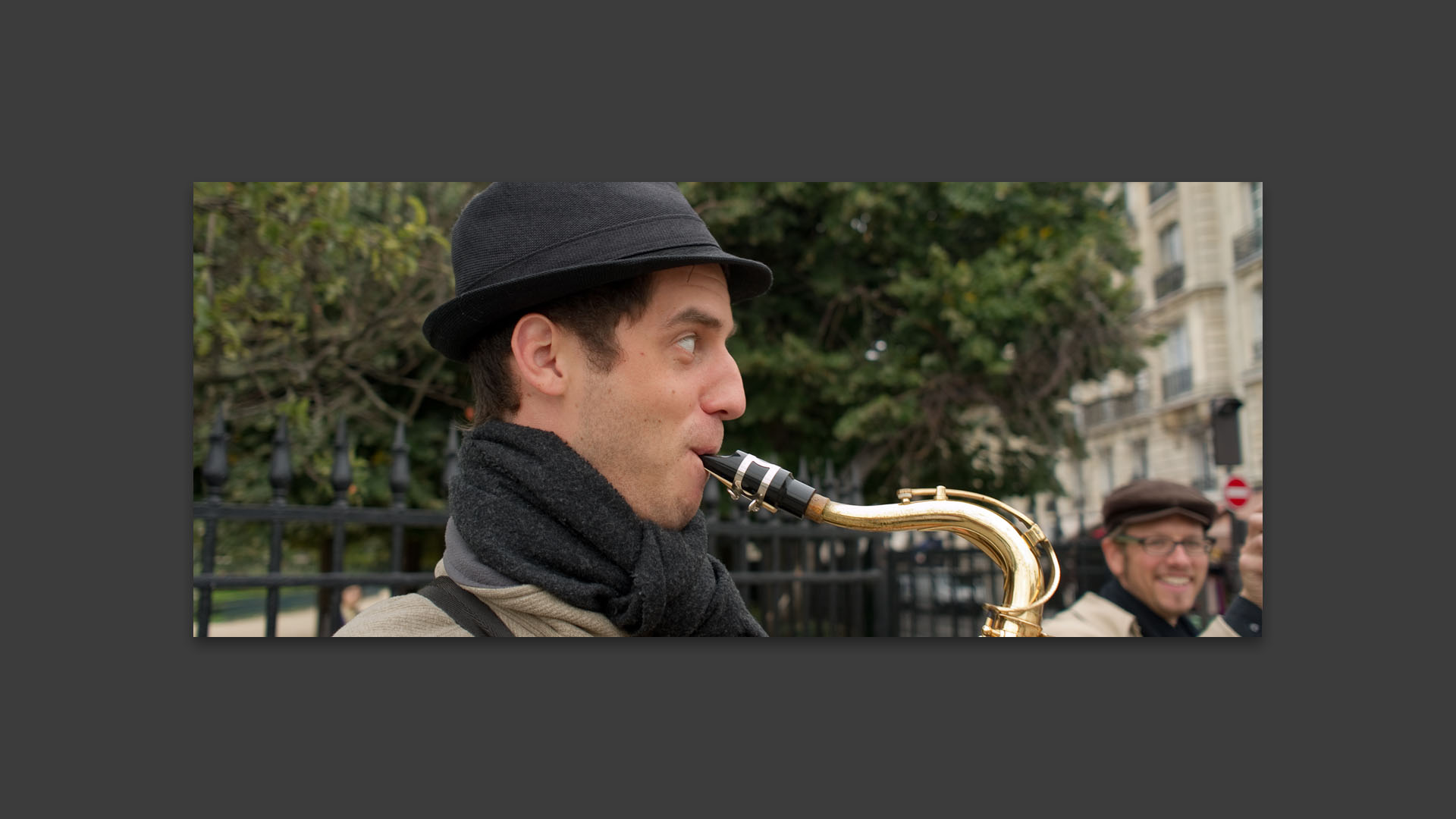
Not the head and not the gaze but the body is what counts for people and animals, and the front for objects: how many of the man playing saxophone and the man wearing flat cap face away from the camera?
0

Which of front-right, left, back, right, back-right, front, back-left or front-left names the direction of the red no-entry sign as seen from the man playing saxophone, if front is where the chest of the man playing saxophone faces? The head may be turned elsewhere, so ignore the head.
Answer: front-left

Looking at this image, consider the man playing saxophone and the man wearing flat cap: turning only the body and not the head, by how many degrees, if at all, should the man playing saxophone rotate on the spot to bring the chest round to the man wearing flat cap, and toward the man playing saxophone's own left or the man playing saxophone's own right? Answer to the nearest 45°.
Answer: approximately 45° to the man playing saxophone's own left

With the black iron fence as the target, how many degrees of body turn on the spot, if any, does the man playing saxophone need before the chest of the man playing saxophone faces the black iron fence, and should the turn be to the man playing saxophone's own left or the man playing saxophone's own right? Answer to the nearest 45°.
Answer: approximately 90° to the man playing saxophone's own left

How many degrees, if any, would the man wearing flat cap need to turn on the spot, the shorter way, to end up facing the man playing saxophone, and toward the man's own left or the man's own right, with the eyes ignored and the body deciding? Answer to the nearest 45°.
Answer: approximately 45° to the man's own right

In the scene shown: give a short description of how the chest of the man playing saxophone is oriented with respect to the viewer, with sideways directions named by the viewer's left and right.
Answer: facing to the right of the viewer

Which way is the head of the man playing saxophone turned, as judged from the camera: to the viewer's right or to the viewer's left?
to the viewer's right

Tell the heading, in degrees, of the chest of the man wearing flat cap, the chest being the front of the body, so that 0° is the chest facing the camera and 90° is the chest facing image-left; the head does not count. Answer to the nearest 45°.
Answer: approximately 315°
